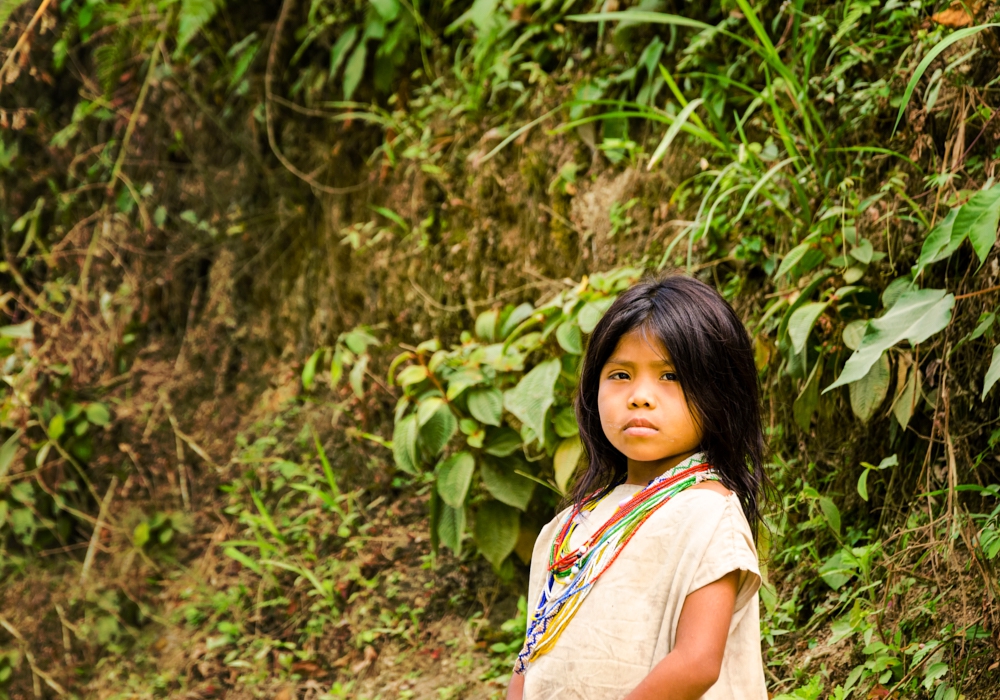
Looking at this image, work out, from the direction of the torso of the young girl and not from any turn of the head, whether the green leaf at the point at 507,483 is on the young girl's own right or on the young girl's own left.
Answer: on the young girl's own right

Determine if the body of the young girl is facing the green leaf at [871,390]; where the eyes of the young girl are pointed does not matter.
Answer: no

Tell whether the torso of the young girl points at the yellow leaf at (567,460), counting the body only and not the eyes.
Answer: no

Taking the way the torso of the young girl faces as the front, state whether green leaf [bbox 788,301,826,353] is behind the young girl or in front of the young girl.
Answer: behind

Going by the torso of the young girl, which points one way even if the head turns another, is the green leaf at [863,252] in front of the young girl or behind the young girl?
behind

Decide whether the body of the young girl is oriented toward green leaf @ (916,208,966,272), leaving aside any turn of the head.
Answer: no

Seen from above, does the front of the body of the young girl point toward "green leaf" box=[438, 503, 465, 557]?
no

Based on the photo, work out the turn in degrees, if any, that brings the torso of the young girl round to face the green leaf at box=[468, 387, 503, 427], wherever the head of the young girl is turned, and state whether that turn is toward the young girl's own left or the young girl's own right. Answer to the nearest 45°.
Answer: approximately 135° to the young girl's own right

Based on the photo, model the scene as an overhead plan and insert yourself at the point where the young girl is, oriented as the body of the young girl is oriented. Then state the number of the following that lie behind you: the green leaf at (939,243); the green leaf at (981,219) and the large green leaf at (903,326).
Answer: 3
